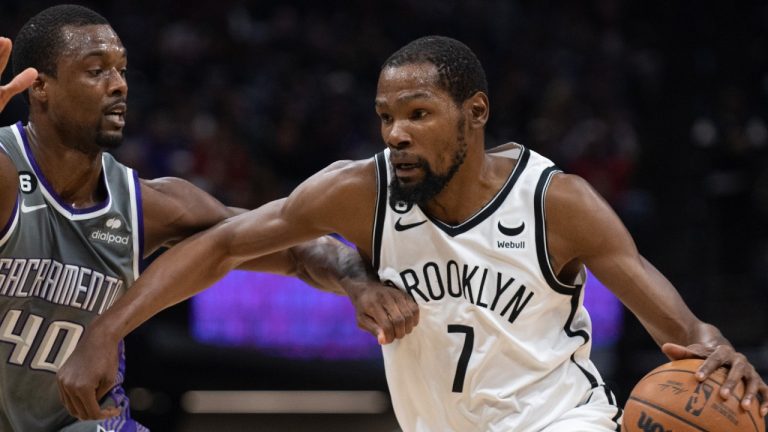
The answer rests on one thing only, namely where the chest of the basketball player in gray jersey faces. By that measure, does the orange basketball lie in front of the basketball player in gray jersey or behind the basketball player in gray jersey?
in front

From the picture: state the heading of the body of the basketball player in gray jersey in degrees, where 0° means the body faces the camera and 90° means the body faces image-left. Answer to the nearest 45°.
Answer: approximately 315°

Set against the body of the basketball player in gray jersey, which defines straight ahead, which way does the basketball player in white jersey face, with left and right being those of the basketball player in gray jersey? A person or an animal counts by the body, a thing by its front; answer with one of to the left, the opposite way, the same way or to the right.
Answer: to the right

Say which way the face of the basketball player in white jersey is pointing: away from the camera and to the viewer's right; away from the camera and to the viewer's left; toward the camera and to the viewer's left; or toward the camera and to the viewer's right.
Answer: toward the camera and to the viewer's left

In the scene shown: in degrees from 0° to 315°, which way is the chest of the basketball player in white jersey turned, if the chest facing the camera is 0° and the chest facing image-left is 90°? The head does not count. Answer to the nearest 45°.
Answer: approximately 45°
